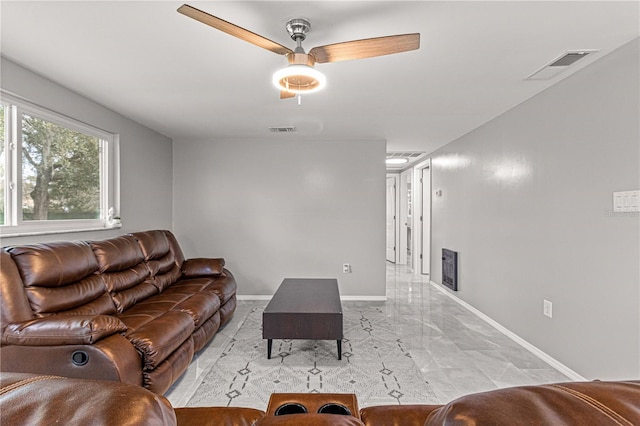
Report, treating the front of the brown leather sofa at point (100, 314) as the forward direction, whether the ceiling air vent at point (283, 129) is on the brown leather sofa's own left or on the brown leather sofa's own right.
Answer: on the brown leather sofa's own left

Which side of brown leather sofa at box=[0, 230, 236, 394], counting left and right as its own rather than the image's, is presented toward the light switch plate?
front

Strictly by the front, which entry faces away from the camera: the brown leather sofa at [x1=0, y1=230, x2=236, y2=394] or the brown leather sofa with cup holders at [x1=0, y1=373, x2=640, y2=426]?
the brown leather sofa with cup holders

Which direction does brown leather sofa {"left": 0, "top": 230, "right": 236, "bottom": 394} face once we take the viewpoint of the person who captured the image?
facing the viewer and to the right of the viewer

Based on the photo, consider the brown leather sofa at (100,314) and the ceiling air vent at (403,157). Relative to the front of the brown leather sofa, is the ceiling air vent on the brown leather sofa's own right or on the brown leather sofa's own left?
on the brown leather sofa's own left

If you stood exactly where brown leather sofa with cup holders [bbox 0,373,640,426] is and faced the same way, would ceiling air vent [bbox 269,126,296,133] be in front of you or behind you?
in front

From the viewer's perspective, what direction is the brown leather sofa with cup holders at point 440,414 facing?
away from the camera

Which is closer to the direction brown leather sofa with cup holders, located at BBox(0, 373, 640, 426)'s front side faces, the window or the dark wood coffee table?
the dark wood coffee table

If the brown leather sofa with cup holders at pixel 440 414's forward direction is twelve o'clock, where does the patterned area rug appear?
The patterned area rug is roughly at 12 o'clock from the brown leather sofa with cup holders.

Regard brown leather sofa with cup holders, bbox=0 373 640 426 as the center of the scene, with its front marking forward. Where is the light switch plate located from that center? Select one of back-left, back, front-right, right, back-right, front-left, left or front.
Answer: front-right

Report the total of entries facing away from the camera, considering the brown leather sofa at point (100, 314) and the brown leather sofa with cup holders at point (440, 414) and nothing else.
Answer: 1

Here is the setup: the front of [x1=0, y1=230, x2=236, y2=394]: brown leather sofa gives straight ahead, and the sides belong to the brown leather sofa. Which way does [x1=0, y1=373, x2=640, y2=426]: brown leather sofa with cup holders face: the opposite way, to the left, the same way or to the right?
to the left

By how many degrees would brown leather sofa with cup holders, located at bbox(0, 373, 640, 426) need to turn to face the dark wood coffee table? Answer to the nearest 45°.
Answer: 0° — it already faces it
